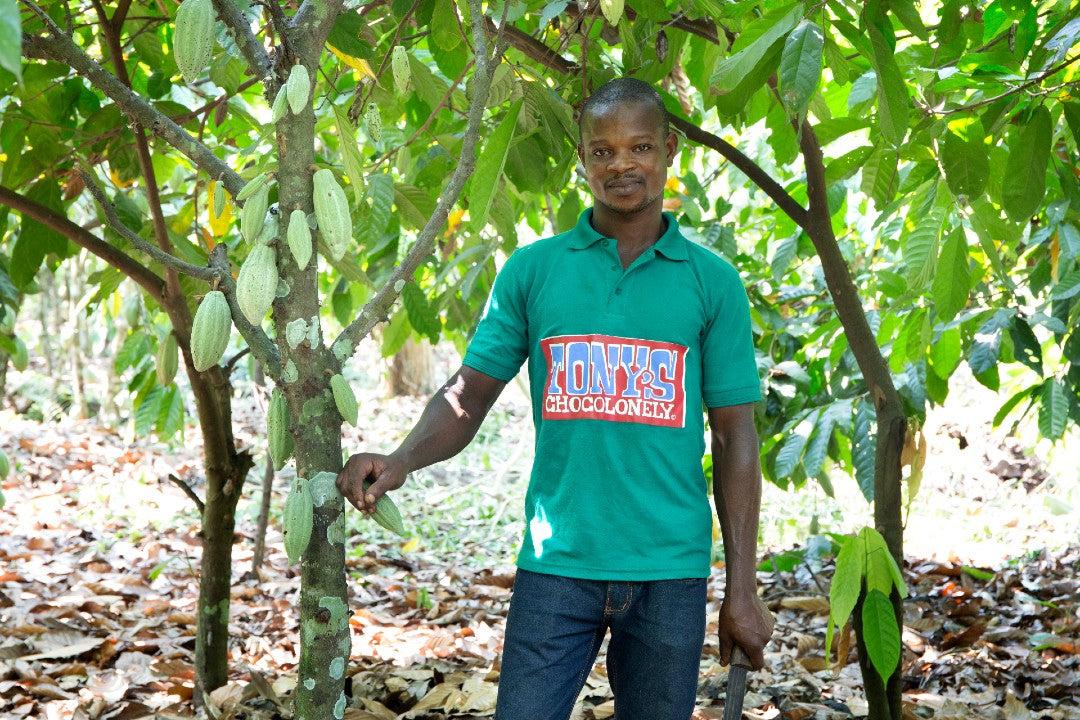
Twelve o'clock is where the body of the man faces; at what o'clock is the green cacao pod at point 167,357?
The green cacao pod is roughly at 4 o'clock from the man.

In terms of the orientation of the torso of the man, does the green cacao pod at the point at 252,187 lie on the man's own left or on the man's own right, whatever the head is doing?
on the man's own right

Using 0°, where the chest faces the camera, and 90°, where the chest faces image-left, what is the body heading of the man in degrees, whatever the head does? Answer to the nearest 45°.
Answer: approximately 0°

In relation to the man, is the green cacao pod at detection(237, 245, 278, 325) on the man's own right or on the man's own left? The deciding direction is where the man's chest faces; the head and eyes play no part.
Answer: on the man's own right
